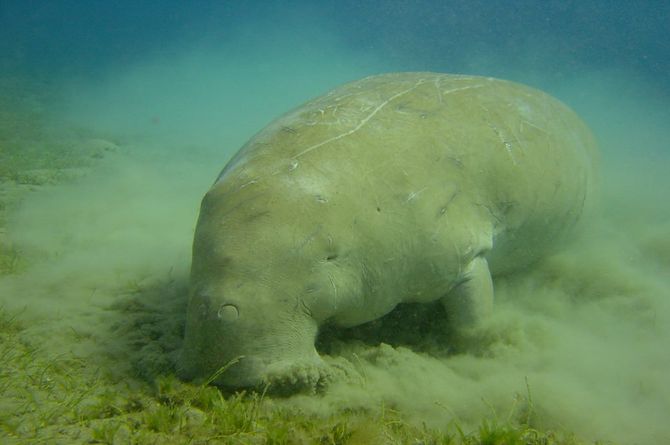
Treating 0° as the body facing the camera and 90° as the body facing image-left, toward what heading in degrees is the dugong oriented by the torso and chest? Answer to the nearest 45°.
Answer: approximately 45°
